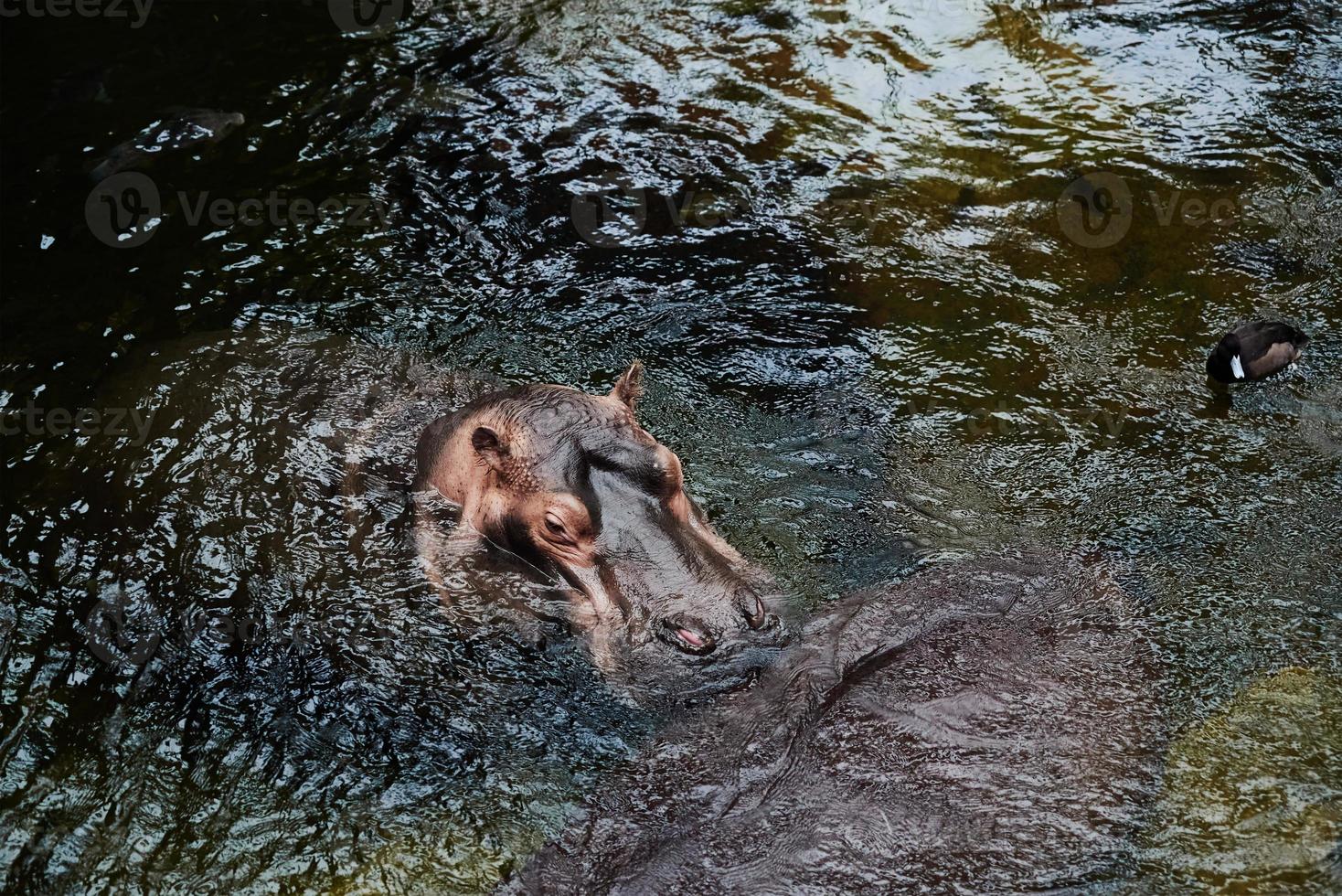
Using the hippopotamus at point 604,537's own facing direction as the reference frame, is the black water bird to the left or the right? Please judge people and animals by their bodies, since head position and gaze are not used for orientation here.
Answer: on its left

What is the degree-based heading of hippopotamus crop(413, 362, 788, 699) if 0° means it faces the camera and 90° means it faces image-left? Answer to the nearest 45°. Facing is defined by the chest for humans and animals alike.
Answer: approximately 315°

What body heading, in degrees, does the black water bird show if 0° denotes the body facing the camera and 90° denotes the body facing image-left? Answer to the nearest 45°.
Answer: approximately 45°

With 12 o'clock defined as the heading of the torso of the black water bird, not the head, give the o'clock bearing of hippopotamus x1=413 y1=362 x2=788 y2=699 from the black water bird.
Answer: The hippopotamus is roughly at 12 o'clock from the black water bird.
